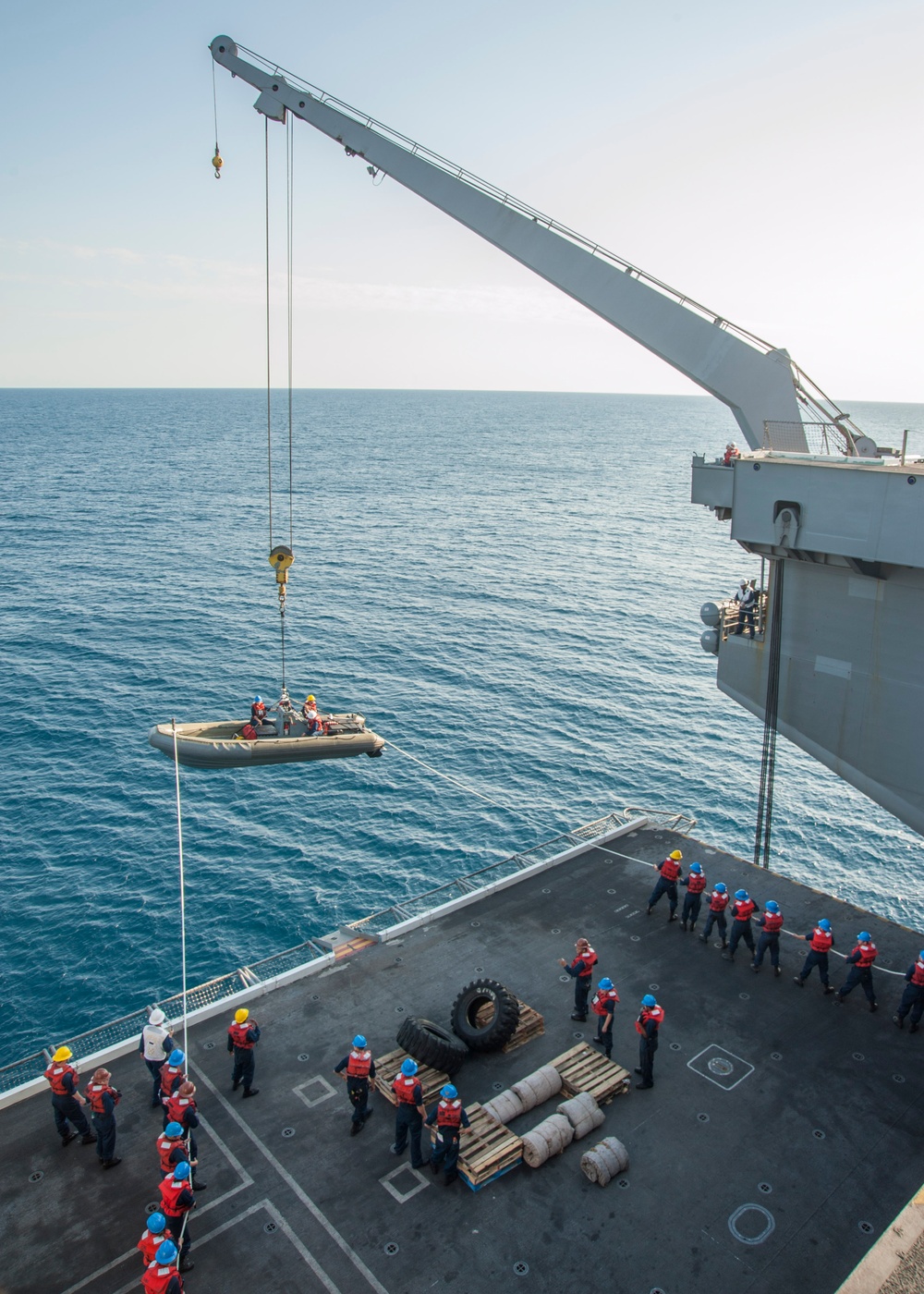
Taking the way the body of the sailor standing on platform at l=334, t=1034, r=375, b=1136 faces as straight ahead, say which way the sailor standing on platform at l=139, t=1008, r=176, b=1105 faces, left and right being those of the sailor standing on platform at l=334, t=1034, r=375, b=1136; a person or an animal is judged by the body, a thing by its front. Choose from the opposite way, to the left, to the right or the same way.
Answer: the same way

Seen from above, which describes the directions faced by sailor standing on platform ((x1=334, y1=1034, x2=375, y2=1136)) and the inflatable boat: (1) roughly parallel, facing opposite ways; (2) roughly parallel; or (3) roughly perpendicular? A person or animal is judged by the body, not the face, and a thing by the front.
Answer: roughly perpendicular

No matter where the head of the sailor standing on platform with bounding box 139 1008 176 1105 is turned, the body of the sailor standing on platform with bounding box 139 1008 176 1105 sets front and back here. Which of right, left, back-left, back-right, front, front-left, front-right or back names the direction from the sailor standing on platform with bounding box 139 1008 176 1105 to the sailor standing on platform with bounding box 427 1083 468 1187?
back-right

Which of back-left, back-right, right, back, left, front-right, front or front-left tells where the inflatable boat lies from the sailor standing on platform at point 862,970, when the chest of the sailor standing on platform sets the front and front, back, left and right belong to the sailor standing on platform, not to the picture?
front-left

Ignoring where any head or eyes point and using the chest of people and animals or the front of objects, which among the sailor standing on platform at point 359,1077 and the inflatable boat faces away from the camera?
the sailor standing on platform

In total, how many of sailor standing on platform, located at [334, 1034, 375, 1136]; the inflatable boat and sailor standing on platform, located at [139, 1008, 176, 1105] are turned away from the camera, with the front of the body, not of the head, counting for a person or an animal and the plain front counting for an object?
2

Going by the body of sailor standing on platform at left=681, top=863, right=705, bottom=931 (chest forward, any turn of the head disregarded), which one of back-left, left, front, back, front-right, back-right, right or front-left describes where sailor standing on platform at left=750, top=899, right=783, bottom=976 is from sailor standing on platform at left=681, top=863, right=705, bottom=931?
back

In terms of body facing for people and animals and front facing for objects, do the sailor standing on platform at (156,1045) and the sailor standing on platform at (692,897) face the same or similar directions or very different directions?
same or similar directions

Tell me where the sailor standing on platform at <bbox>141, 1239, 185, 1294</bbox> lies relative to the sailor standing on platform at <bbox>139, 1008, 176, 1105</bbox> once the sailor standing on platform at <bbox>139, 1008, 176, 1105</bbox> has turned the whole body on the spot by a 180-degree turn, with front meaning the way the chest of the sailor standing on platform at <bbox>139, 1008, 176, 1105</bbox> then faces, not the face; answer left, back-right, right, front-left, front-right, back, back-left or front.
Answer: front

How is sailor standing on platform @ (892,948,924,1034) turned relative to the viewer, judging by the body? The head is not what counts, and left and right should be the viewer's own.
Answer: facing away from the viewer and to the left of the viewer

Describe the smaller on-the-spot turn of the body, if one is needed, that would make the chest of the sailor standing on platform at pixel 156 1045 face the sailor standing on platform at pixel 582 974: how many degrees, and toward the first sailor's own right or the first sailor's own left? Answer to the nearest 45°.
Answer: approximately 90° to the first sailor's own right

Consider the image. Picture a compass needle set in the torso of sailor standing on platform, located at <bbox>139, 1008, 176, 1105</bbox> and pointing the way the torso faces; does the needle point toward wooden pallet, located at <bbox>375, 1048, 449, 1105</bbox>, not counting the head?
no

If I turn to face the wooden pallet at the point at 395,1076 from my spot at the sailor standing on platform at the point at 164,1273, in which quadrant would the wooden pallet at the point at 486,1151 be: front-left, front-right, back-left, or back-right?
front-right

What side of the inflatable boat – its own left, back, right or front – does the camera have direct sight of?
left

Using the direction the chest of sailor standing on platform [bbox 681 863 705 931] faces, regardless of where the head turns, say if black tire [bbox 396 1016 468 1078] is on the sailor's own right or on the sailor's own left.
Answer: on the sailor's own left

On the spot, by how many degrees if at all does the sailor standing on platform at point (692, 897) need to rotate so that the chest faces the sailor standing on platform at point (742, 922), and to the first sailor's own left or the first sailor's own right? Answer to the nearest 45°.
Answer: approximately 180°
